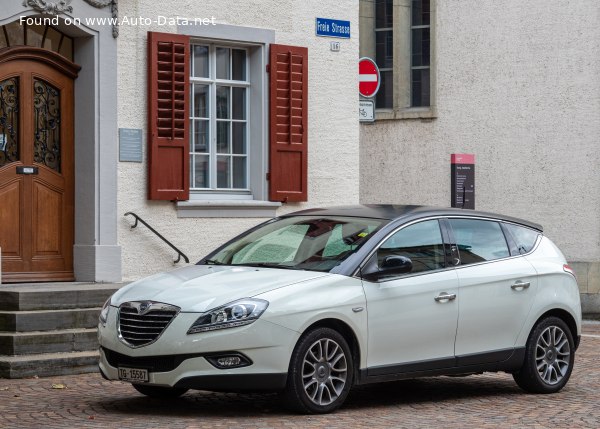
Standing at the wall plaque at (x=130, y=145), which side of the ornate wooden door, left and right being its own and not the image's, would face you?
left

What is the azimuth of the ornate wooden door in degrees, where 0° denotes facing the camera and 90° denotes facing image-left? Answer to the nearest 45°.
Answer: approximately 0°

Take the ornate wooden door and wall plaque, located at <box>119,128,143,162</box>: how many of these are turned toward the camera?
2

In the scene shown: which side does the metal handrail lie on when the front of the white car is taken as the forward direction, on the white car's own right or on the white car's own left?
on the white car's own right

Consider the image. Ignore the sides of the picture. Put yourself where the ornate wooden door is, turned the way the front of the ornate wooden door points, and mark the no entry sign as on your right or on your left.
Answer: on your left

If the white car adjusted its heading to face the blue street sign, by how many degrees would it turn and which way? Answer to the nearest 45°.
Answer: approximately 135° to its right

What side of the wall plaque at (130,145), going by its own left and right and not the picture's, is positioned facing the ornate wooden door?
right

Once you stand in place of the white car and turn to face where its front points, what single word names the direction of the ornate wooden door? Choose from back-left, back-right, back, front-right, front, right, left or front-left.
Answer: right

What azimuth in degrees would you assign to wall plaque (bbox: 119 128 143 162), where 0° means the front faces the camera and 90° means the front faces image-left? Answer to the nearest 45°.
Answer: approximately 0°
